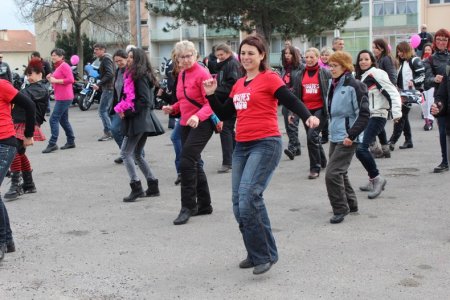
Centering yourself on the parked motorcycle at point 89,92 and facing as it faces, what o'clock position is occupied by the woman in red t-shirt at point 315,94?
The woman in red t-shirt is roughly at 10 o'clock from the parked motorcycle.

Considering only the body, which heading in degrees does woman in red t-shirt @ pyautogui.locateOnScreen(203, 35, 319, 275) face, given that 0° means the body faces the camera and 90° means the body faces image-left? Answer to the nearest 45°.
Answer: approximately 45°

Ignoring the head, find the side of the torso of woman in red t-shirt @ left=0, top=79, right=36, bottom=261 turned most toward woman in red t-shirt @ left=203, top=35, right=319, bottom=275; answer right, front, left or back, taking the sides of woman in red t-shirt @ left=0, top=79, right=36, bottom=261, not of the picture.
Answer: left

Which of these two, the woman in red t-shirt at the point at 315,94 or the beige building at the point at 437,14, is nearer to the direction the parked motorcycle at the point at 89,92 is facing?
the woman in red t-shirt

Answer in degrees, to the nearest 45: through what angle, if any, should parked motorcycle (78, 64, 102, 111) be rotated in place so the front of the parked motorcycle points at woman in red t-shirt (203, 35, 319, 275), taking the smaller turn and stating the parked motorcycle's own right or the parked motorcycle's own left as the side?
approximately 45° to the parked motorcycle's own left

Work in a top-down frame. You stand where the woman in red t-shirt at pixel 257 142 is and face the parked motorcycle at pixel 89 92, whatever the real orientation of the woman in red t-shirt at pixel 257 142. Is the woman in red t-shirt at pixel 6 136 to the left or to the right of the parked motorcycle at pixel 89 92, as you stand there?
left

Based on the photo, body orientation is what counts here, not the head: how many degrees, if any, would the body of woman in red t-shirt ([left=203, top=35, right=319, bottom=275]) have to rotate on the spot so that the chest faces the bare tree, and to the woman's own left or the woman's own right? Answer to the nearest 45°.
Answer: approximately 135° to the woman's own right

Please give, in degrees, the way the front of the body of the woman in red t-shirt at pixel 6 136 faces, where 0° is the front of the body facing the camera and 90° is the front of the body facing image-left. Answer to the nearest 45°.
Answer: approximately 45°

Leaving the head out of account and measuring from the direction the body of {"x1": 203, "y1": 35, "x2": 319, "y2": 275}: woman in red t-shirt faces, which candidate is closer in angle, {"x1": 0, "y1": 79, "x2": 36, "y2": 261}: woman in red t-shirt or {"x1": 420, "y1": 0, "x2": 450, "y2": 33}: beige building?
the woman in red t-shirt

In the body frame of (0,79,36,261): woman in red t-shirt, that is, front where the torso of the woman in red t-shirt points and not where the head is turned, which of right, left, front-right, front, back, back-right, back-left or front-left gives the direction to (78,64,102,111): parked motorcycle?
back-right
